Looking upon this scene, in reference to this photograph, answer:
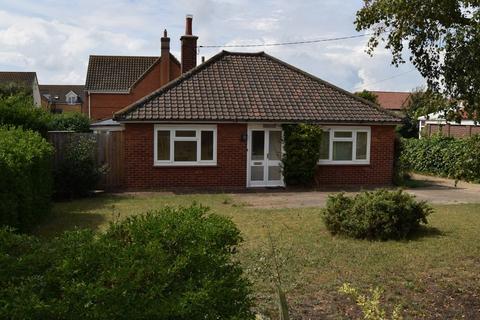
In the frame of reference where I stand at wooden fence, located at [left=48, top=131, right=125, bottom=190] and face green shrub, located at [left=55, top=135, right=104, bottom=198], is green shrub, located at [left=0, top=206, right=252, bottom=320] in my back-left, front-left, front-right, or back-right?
front-left

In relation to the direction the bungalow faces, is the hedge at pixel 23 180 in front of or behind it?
in front

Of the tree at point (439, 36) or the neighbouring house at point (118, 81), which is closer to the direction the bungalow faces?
the tree

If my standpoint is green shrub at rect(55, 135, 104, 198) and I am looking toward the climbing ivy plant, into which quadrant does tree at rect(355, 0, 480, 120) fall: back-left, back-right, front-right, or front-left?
front-right

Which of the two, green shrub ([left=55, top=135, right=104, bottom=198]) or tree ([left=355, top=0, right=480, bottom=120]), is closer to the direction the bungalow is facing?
the tree

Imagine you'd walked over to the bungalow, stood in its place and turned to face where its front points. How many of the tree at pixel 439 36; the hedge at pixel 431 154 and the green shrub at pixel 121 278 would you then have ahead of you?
2

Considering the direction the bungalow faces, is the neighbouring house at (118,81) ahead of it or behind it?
behind

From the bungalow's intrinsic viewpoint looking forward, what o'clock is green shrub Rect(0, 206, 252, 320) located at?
The green shrub is roughly at 12 o'clock from the bungalow.

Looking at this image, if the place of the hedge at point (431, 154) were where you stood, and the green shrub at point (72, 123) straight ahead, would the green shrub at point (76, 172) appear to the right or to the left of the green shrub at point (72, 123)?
left

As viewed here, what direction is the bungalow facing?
toward the camera

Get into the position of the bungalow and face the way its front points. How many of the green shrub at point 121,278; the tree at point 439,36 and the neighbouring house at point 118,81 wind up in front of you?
2

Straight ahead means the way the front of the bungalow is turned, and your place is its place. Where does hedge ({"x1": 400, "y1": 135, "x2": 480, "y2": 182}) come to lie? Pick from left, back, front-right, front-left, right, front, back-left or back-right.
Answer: back-left

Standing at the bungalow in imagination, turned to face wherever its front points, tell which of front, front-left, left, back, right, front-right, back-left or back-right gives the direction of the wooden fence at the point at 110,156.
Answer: right

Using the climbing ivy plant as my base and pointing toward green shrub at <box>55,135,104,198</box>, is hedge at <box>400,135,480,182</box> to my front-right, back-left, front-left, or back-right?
back-right
